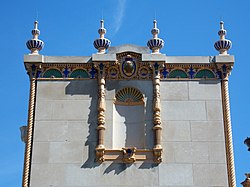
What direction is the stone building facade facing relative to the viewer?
toward the camera
